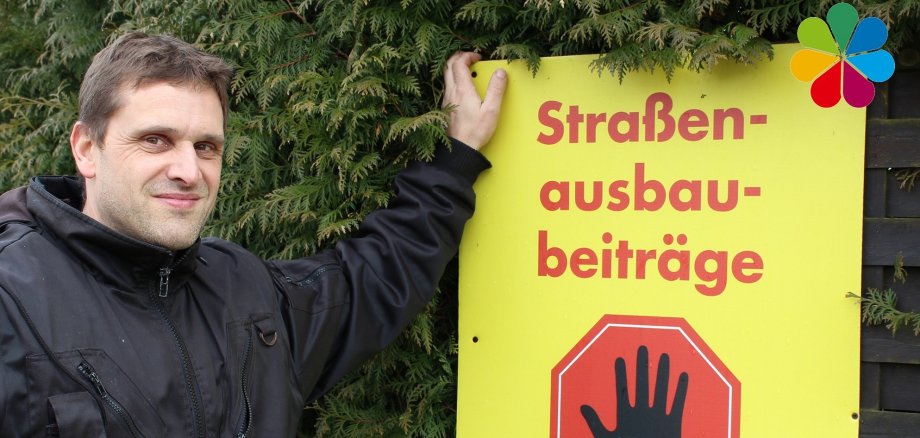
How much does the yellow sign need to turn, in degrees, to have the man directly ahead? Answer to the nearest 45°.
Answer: approximately 45° to its right

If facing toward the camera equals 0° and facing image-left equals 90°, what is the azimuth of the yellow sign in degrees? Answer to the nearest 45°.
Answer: approximately 0°

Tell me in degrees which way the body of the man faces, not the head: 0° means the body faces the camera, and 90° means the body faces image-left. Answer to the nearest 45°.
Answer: approximately 315°
